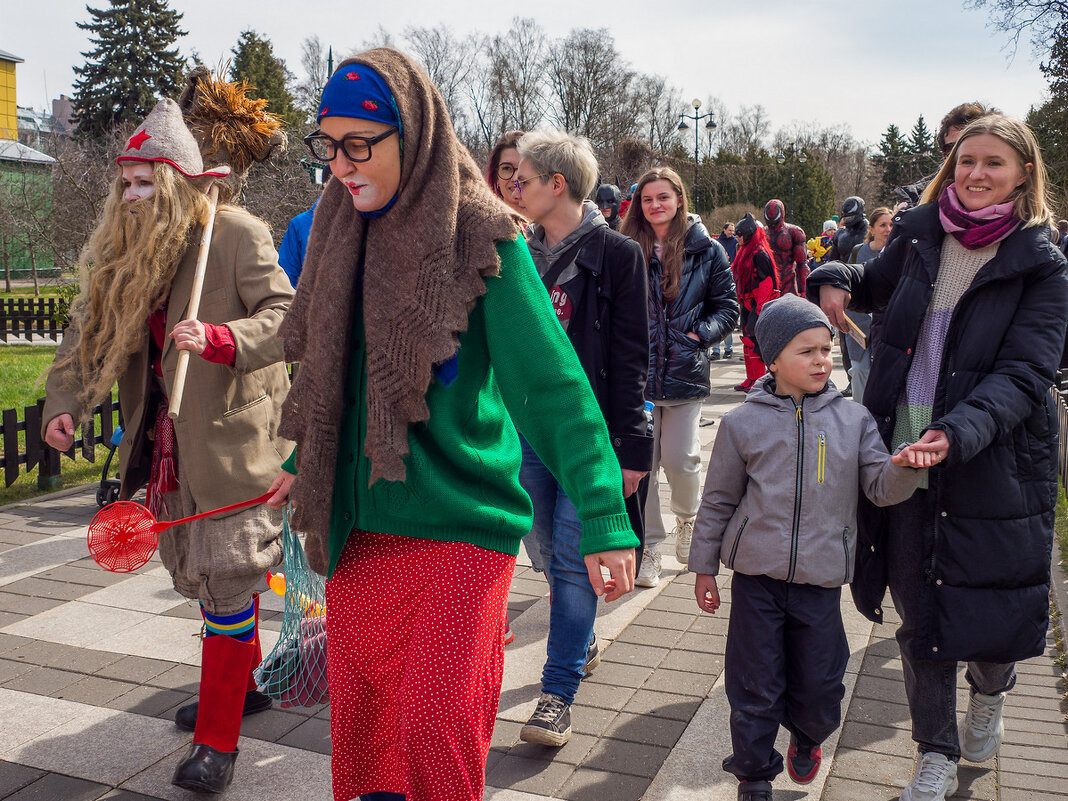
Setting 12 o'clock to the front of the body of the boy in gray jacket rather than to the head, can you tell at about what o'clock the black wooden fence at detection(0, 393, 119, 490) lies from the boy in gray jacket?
The black wooden fence is roughly at 4 o'clock from the boy in gray jacket.

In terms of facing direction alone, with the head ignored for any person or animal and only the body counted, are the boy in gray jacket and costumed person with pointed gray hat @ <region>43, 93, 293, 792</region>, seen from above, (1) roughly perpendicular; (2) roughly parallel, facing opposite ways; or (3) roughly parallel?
roughly parallel

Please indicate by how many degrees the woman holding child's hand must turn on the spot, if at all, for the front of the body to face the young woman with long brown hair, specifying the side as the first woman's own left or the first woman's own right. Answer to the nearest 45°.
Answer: approximately 90° to the first woman's own right

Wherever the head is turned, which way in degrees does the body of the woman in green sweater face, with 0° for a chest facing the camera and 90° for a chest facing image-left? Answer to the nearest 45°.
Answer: approximately 45°

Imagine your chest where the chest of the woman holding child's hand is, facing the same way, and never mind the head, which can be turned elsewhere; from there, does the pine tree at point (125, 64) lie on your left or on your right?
on your right

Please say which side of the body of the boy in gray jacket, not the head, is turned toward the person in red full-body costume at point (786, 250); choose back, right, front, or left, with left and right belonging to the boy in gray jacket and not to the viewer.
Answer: back

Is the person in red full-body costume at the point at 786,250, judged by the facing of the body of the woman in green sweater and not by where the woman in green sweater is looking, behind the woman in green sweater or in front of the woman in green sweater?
behind

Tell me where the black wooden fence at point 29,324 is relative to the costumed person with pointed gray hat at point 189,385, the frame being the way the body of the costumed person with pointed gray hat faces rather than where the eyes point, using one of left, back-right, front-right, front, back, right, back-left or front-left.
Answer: back-right

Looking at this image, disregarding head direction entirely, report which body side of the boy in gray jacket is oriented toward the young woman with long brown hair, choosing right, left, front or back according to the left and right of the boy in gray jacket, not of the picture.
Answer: back

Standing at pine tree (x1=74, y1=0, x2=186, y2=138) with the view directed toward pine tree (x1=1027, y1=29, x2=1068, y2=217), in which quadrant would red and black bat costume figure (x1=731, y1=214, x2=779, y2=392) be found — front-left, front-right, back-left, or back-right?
front-right

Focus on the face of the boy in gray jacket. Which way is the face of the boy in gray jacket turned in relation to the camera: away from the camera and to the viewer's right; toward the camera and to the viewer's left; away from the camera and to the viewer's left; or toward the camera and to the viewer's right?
toward the camera and to the viewer's right

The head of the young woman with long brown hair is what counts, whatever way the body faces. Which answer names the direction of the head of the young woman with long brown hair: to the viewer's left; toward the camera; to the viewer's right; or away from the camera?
toward the camera

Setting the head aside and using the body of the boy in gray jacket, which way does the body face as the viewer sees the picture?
toward the camera
